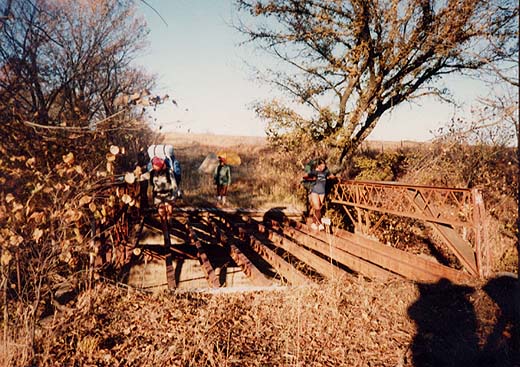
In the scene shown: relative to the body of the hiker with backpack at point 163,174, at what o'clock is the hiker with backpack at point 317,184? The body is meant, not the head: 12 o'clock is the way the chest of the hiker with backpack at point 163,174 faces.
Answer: the hiker with backpack at point 317,184 is roughly at 9 o'clock from the hiker with backpack at point 163,174.

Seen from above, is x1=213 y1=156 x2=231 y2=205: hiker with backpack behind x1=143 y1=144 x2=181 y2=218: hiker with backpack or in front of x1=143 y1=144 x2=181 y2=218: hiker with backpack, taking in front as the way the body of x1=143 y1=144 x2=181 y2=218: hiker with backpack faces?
behind

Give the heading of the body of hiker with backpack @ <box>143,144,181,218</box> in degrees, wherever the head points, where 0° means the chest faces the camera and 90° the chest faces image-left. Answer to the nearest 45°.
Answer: approximately 0°
